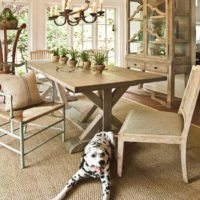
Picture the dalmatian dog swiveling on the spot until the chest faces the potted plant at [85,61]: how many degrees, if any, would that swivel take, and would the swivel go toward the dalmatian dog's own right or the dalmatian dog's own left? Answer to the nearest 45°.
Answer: approximately 180°

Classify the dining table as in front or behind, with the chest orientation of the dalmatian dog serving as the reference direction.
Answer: behind

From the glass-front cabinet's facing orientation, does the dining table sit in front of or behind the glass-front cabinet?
in front

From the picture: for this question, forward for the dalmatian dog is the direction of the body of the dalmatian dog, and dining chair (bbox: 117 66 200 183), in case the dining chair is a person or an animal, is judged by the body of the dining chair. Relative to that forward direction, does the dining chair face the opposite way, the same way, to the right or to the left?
to the right

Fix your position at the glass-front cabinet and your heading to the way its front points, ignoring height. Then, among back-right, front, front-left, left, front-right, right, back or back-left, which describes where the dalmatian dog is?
front-left

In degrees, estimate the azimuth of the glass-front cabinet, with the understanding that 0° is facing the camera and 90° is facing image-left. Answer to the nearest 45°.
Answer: approximately 45°

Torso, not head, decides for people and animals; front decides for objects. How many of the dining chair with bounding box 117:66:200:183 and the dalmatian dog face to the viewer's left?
1

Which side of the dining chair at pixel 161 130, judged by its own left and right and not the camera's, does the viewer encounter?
left

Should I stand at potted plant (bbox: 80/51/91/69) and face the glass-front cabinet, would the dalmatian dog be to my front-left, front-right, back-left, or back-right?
back-right

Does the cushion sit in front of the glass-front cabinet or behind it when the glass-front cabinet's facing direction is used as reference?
in front

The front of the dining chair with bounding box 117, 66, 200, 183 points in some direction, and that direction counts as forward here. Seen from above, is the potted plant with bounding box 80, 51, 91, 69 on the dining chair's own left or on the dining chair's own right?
on the dining chair's own right
